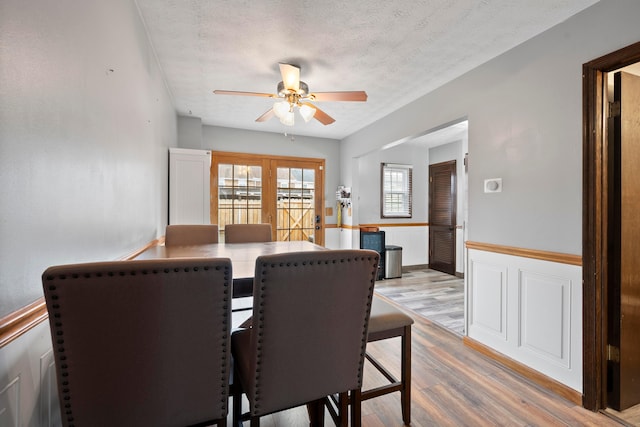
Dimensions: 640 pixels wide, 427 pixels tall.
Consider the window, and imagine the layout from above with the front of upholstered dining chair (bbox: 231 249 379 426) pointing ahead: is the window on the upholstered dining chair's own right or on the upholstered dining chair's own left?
on the upholstered dining chair's own right

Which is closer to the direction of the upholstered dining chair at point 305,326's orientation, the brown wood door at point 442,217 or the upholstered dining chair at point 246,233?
the upholstered dining chair

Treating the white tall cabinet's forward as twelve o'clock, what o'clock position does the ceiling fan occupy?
The ceiling fan is roughly at 11 o'clock from the white tall cabinet.

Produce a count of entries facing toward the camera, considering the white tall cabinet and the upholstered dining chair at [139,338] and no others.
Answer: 1

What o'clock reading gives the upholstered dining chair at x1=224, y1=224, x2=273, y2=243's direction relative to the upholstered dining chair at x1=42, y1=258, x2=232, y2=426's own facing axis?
the upholstered dining chair at x1=224, y1=224, x2=273, y2=243 is roughly at 1 o'clock from the upholstered dining chair at x1=42, y1=258, x2=232, y2=426.

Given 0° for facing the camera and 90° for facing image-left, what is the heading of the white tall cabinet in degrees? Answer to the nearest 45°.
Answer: approximately 0°

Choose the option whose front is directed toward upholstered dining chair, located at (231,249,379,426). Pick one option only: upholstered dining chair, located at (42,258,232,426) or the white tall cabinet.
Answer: the white tall cabinet

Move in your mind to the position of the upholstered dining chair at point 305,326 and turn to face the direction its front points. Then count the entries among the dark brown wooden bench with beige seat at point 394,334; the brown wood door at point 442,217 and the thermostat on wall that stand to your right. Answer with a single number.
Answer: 3

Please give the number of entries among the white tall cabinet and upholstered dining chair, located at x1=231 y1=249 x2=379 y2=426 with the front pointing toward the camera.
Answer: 1

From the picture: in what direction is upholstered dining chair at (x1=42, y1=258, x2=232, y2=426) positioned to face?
away from the camera

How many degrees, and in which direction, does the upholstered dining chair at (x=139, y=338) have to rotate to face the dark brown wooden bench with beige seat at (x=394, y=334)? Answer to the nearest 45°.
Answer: approximately 90° to its right

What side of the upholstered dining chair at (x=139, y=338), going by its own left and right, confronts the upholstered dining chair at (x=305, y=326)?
right

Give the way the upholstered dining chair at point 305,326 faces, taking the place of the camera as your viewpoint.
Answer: facing away from the viewer and to the left of the viewer

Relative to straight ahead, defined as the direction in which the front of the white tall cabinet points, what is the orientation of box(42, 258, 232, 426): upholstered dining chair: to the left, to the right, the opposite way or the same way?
the opposite way

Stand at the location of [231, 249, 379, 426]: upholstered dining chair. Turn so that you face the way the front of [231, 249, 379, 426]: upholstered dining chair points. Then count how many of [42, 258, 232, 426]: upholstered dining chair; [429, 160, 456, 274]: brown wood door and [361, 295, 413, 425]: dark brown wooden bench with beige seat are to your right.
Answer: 2
